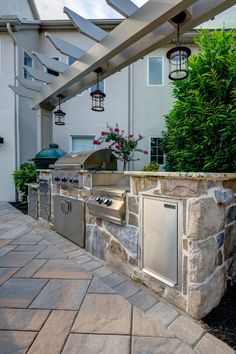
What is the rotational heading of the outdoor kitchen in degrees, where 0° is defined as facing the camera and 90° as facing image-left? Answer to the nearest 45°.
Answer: approximately 45°

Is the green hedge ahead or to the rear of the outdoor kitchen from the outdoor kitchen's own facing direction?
to the rear

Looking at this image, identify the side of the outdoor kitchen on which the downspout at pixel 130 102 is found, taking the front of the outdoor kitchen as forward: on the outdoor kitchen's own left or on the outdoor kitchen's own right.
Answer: on the outdoor kitchen's own right

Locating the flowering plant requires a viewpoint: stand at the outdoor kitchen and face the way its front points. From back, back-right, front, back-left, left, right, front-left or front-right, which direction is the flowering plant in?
back-right

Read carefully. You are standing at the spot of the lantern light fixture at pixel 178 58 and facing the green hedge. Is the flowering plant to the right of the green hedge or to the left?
left

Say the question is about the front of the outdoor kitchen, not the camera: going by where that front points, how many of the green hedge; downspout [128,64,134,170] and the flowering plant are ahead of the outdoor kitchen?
0
